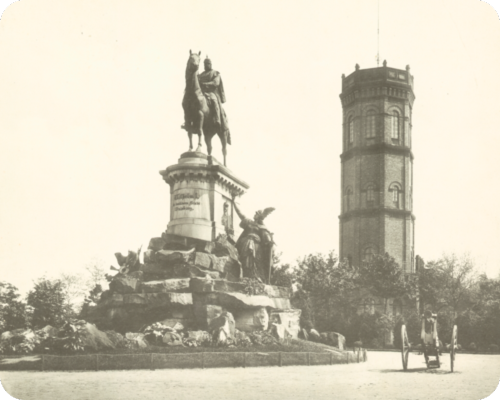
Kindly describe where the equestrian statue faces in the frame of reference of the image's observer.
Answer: facing the viewer and to the left of the viewer

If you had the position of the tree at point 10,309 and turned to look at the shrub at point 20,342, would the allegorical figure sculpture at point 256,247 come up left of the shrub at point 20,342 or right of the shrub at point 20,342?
left

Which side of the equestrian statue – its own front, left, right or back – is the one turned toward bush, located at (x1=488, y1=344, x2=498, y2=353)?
back

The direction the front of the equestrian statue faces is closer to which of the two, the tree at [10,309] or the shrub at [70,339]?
the shrub

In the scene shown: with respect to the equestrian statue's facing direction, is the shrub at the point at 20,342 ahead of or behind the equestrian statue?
ahead

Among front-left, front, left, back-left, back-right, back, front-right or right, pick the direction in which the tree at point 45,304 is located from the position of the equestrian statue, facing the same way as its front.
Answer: right

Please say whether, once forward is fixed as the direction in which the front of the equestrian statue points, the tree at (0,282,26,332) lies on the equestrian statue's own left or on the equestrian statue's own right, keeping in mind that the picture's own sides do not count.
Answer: on the equestrian statue's own right

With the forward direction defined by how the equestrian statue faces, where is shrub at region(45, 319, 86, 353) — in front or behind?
in front

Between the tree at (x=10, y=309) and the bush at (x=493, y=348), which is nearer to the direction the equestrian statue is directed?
the tree
